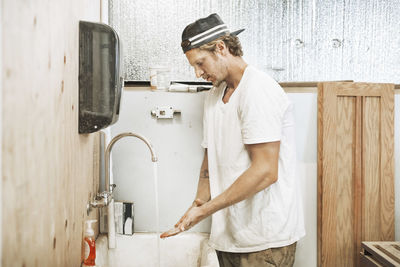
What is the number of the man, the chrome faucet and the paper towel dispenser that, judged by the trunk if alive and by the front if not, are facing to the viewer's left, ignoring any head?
1

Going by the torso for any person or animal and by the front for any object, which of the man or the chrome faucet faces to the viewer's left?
the man

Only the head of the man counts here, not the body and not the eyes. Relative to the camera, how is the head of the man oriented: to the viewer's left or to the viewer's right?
to the viewer's left

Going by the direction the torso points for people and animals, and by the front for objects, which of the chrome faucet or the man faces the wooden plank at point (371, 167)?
the chrome faucet

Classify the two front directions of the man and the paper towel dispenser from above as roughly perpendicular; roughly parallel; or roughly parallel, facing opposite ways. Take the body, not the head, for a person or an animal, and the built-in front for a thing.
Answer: roughly parallel, facing opposite ways

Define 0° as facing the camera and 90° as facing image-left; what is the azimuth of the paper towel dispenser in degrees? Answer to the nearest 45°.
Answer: approximately 270°

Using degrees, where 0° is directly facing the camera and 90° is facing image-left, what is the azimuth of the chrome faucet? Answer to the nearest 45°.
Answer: approximately 270°

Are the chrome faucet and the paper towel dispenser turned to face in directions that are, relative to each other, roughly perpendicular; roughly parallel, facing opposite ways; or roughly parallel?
roughly parallel

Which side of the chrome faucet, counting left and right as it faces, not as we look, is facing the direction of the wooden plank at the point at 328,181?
front

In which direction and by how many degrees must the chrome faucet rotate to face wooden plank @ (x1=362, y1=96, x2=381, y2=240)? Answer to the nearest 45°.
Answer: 0° — it already faces it

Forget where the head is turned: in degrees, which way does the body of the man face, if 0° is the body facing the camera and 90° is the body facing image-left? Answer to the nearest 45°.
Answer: approximately 90°

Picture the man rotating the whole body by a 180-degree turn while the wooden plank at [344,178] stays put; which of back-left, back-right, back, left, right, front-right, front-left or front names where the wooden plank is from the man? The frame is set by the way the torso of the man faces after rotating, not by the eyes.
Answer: front-left

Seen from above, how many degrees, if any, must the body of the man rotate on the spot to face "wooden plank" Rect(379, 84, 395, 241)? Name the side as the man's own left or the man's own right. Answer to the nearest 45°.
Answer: approximately 135° to the man's own right

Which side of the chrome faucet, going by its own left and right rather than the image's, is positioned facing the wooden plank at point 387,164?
front
